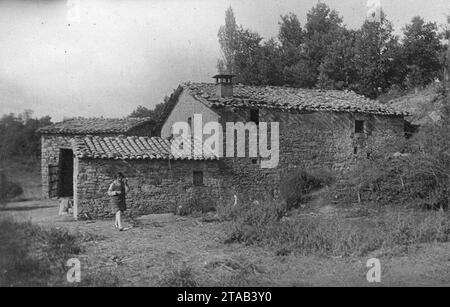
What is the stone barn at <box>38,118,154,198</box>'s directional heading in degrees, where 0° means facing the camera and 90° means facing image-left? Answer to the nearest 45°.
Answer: approximately 0°

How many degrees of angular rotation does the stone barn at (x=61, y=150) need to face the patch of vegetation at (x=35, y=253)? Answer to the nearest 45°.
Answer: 0° — it already faces it

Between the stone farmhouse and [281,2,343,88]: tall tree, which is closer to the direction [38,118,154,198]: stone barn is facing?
the stone farmhouse

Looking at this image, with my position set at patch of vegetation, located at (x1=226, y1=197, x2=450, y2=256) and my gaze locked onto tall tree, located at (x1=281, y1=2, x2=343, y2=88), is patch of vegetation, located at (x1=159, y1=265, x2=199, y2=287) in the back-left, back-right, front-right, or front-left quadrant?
back-left
